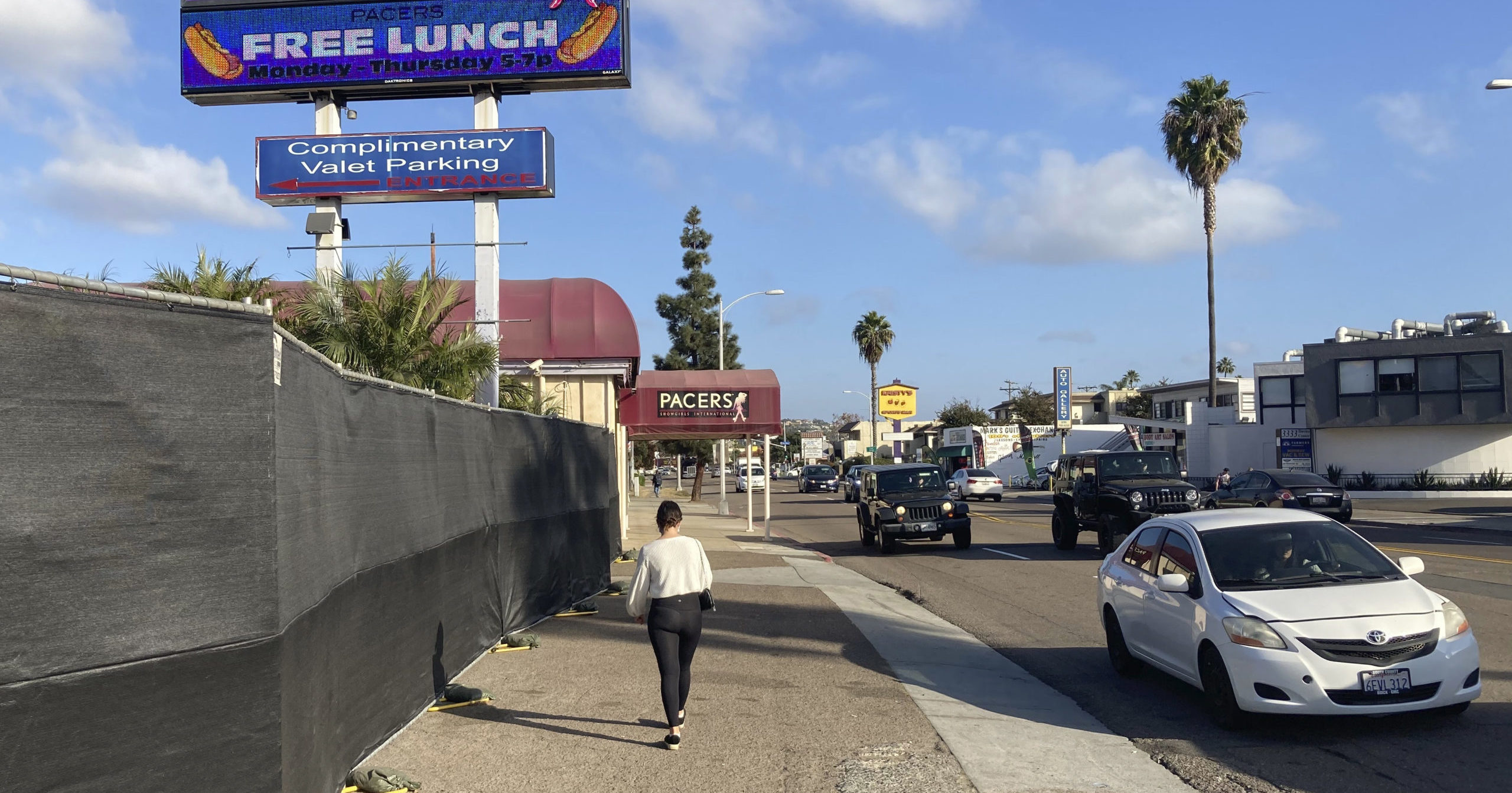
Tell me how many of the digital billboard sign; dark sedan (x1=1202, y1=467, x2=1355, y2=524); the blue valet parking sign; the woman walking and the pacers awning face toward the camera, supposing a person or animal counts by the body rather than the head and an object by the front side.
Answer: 3

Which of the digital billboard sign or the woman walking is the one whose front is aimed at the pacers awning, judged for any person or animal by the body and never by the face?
the woman walking

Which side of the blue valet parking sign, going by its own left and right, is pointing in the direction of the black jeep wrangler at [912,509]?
left

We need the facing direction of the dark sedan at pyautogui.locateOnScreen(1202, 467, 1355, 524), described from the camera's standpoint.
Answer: facing away from the viewer and to the left of the viewer

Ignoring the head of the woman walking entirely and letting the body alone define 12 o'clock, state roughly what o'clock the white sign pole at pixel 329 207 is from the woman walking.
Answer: The white sign pole is roughly at 11 o'clock from the woman walking.

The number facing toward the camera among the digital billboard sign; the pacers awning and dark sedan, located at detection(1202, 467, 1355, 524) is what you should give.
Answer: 2

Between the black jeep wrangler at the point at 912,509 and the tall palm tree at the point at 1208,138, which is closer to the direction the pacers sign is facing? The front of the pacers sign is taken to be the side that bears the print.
the black jeep wrangler

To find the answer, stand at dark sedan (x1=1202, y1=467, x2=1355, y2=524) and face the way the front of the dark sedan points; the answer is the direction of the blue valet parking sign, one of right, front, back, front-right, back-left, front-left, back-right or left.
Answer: left

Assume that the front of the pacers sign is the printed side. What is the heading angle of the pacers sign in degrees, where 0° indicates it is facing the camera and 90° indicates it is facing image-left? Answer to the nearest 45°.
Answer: approximately 0°

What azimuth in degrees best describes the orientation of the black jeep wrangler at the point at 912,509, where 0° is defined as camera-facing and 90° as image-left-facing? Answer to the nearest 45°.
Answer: approximately 315°

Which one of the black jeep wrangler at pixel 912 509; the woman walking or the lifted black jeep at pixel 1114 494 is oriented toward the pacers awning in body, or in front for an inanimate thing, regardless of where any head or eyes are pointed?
the woman walking

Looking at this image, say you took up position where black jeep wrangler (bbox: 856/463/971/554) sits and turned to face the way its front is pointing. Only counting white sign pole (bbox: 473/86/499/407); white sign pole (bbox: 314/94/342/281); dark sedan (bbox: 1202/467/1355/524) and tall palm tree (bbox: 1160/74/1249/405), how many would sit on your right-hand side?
2

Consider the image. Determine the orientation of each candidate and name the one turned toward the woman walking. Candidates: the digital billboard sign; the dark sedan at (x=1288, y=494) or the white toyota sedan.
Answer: the digital billboard sign

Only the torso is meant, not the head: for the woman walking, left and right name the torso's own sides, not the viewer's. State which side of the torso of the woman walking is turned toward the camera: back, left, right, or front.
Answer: back
